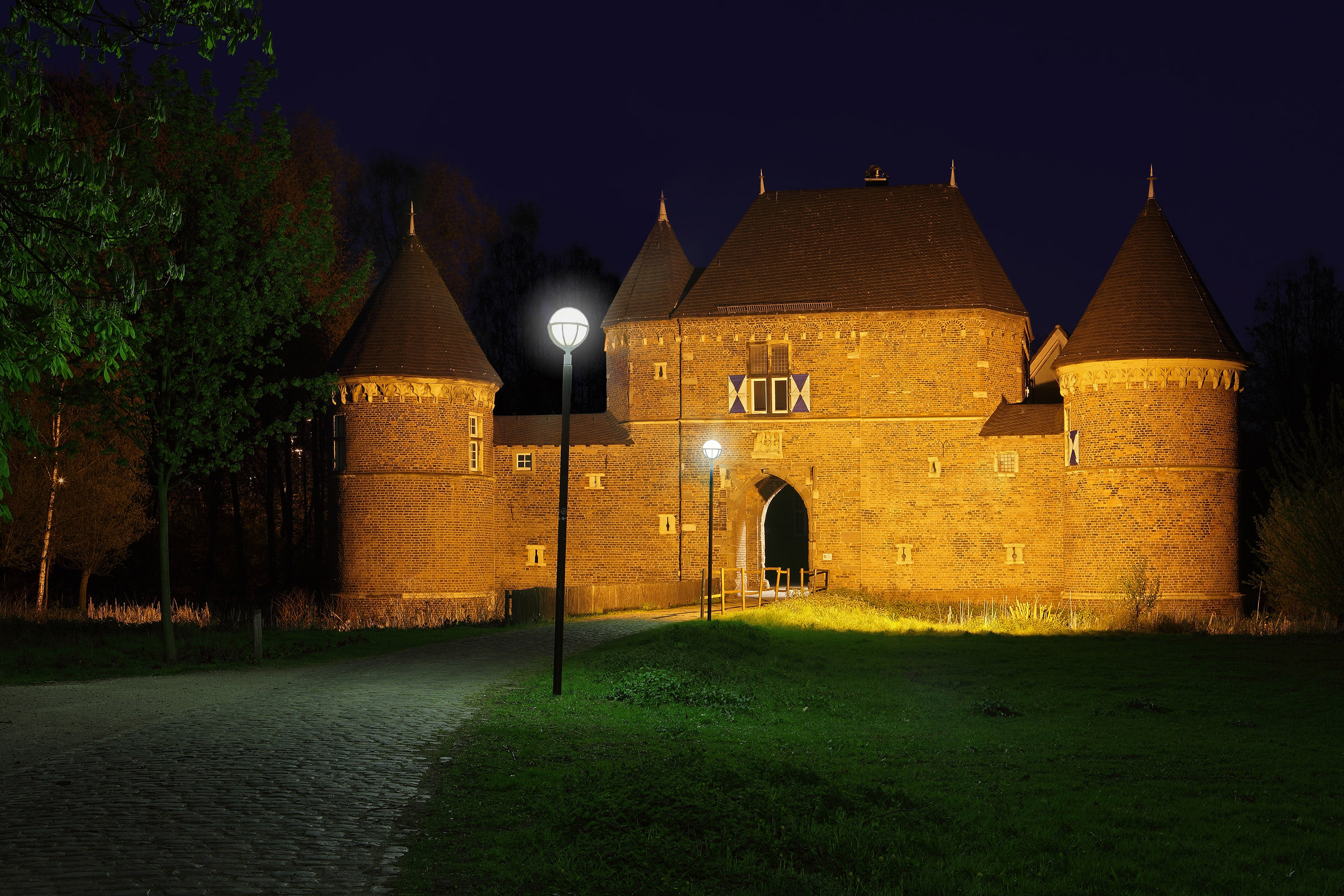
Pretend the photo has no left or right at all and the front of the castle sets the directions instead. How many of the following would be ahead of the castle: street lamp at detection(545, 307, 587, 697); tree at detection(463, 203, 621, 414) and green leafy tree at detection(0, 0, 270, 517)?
2

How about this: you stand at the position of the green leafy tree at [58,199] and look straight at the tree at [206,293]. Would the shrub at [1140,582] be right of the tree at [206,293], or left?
right

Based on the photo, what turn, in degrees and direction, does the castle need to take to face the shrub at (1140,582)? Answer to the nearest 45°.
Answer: approximately 90° to its left

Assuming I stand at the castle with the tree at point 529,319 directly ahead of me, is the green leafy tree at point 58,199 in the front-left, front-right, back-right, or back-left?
back-left

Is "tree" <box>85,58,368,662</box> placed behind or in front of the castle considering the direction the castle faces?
in front

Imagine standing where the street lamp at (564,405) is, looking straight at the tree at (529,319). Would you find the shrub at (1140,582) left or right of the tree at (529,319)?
right

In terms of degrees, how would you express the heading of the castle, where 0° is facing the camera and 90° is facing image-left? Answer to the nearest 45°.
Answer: approximately 0°

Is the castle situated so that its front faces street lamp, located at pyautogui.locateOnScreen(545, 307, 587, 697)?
yes

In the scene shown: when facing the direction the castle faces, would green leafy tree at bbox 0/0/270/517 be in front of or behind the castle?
in front
